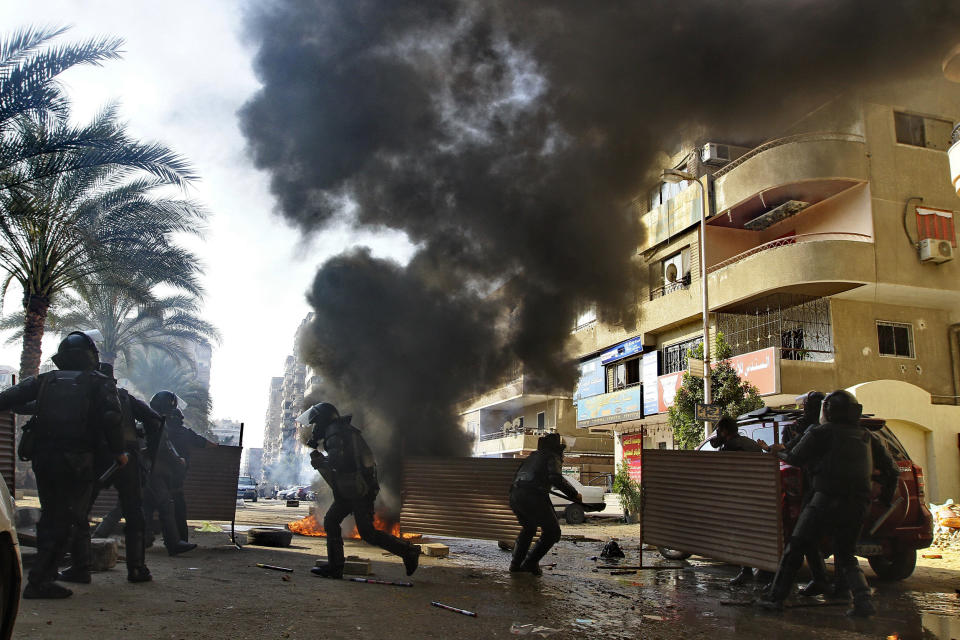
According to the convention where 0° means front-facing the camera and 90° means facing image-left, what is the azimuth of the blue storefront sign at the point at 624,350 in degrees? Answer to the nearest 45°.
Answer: approximately 45°

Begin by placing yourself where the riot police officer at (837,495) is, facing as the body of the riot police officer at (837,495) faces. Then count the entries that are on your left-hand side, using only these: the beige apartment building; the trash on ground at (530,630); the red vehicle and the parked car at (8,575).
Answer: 2

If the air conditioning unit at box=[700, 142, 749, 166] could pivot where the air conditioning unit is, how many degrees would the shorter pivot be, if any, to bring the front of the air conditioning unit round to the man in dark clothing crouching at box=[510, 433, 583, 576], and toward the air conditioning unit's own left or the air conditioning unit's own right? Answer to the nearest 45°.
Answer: approximately 45° to the air conditioning unit's own left

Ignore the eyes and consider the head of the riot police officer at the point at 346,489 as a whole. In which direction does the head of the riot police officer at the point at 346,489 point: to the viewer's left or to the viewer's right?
to the viewer's left

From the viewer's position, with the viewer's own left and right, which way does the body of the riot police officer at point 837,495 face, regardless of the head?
facing away from the viewer and to the left of the viewer

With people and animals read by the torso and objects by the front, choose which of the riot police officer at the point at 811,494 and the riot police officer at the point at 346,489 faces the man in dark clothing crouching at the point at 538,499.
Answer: the riot police officer at the point at 811,494

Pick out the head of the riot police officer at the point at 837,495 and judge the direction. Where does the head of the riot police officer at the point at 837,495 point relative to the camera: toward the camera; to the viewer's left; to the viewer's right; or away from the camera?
away from the camera

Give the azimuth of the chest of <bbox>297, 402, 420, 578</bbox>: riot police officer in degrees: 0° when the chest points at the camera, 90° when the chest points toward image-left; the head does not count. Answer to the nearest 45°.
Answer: approximately 90°

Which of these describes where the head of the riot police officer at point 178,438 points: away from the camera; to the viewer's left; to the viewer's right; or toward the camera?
to the viewer's right

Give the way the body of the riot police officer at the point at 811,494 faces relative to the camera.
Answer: to the viewer's left
